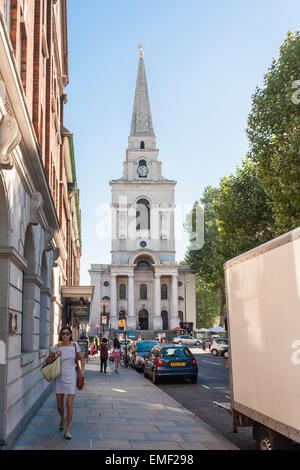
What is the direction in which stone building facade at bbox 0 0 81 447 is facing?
to the viewer's right

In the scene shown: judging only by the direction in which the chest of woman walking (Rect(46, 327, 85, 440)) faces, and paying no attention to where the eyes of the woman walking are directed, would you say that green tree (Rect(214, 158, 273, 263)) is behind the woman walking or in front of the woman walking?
behind

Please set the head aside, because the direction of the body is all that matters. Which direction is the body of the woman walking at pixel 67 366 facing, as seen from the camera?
toward the camera

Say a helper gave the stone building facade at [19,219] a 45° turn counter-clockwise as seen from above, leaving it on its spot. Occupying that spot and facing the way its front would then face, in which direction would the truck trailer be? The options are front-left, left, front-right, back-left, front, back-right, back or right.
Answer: right

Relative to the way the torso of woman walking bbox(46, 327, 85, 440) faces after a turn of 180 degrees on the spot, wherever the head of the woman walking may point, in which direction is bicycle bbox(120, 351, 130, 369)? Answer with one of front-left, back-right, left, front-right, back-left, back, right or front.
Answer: front

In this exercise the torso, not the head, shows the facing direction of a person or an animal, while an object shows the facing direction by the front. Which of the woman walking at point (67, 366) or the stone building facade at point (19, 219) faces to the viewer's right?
the stone building facade

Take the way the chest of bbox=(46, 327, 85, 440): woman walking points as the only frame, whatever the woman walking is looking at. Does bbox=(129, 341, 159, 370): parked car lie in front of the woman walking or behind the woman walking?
behind

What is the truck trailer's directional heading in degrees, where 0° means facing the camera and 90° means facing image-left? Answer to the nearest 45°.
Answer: approximately 315°

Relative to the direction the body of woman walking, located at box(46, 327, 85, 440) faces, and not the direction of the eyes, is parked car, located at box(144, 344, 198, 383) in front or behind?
behind

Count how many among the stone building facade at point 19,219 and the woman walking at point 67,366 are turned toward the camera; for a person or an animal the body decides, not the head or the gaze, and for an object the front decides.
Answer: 1

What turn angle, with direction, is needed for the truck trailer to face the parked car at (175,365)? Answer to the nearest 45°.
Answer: approximately 135° to its left

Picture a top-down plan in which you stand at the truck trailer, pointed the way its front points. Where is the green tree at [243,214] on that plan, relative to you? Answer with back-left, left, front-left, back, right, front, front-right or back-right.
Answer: back-left

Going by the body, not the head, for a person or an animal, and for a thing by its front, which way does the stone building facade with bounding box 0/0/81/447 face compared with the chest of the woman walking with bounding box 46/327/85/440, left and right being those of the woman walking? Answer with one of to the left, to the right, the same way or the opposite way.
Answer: to the left
